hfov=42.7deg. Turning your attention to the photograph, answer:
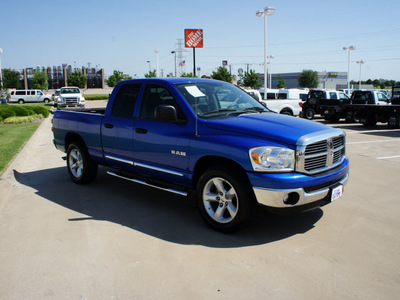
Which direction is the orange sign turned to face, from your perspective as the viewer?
facing the viewer

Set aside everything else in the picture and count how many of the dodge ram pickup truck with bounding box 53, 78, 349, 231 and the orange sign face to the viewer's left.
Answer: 0

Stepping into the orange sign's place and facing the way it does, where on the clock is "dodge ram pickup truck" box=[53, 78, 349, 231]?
The dodge ram pickup truck is roughly at 12 o'clock from the orange sign.

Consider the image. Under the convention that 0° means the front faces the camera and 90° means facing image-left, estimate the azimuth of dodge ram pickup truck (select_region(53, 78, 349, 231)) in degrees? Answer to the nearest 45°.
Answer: approximately 315°

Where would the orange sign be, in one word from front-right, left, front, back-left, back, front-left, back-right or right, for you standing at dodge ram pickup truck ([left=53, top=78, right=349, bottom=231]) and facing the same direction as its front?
back-left
